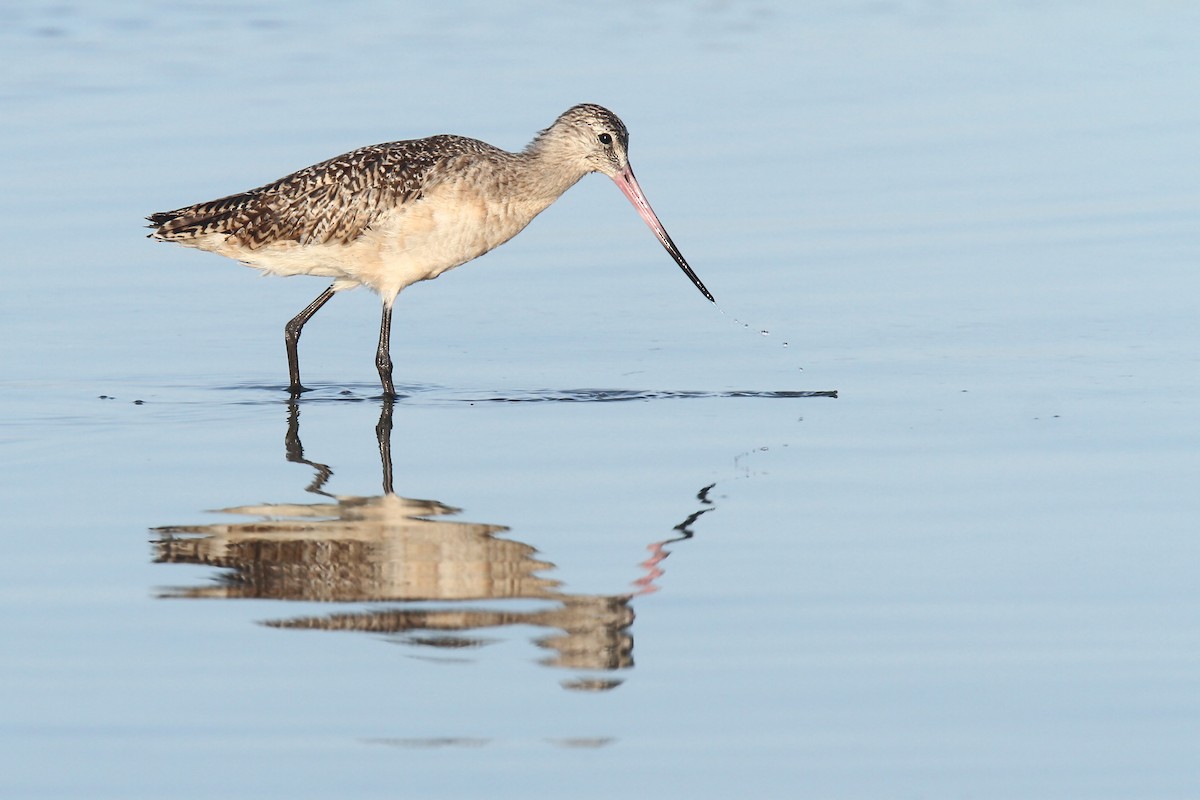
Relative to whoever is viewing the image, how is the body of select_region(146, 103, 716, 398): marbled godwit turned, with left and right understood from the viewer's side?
facing to the right of the viewer
